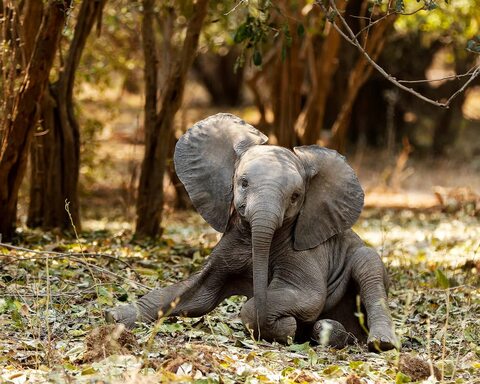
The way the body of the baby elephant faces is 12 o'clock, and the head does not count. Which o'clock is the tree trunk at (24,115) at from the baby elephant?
The tree trunk is roughly at 3 o'clock from the baby elephant.

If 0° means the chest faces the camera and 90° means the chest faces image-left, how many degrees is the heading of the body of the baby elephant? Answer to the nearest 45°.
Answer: approximately 45°

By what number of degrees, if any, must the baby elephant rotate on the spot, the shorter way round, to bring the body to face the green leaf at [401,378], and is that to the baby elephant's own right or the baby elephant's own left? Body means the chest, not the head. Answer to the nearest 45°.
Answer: approximately 90° to the baby elephant's own left

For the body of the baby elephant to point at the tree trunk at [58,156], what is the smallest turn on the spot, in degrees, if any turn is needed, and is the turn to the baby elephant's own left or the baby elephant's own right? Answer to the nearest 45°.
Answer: approximately 90° to the baby elephant's own right

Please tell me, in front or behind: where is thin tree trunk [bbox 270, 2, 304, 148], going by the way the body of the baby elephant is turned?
behind

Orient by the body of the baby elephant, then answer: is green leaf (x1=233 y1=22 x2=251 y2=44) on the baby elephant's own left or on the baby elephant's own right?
on the baby elephant's own right

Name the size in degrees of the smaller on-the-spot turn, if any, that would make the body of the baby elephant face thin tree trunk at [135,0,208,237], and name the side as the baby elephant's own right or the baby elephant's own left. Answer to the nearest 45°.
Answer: approximately 135° to the baby elephant's own right

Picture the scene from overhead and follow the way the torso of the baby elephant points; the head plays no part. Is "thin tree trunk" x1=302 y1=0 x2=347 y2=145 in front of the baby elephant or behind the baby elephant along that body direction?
behind

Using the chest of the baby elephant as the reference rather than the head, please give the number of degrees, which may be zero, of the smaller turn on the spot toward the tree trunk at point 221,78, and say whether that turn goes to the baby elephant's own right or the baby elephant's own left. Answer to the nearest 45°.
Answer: approximately 135° to the baby elephant's own right
